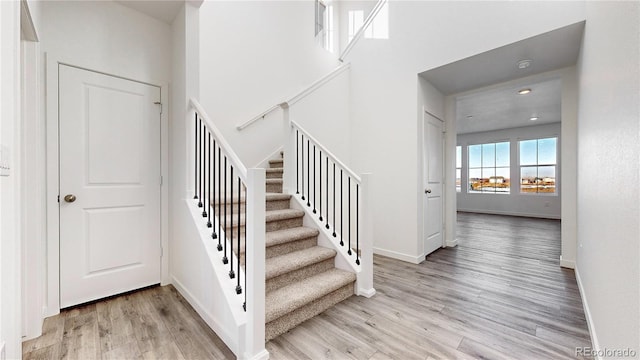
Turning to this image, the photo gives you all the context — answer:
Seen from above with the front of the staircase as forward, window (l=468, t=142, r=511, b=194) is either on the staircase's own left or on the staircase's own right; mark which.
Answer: on the staircase's own left

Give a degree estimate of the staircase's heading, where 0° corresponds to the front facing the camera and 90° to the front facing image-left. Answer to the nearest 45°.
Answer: approximately 315°

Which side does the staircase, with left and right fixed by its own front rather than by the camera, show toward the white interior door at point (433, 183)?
left

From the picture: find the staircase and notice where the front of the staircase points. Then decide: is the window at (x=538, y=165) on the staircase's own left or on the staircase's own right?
on the staircase's own left
